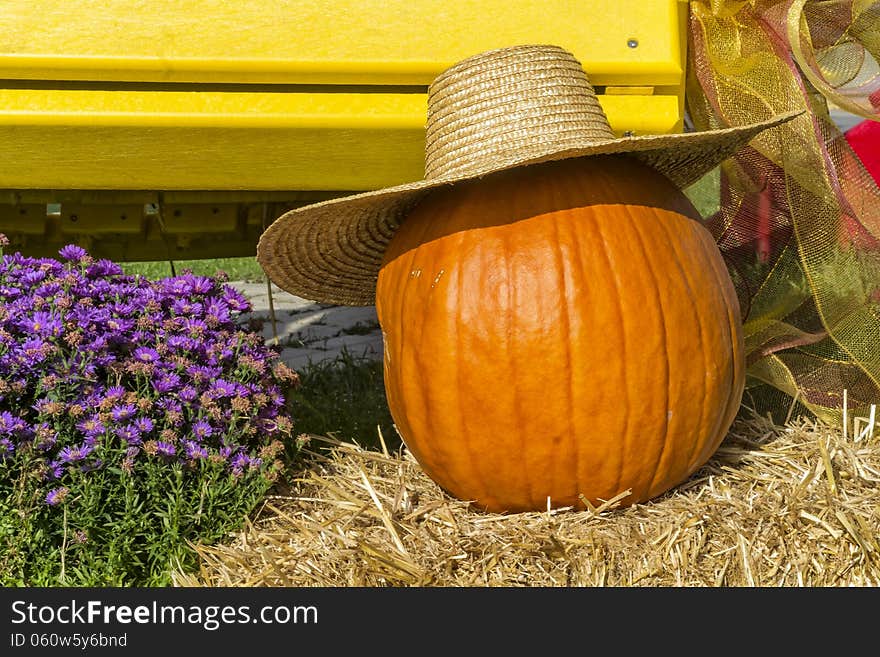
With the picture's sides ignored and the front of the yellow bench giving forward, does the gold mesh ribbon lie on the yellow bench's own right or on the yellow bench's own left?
on the yellow bench's own left

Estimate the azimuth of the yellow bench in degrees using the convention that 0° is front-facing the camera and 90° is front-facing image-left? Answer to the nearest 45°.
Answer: approximately 0°

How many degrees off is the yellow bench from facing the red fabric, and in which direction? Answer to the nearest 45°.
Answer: approximately 90° to its left
